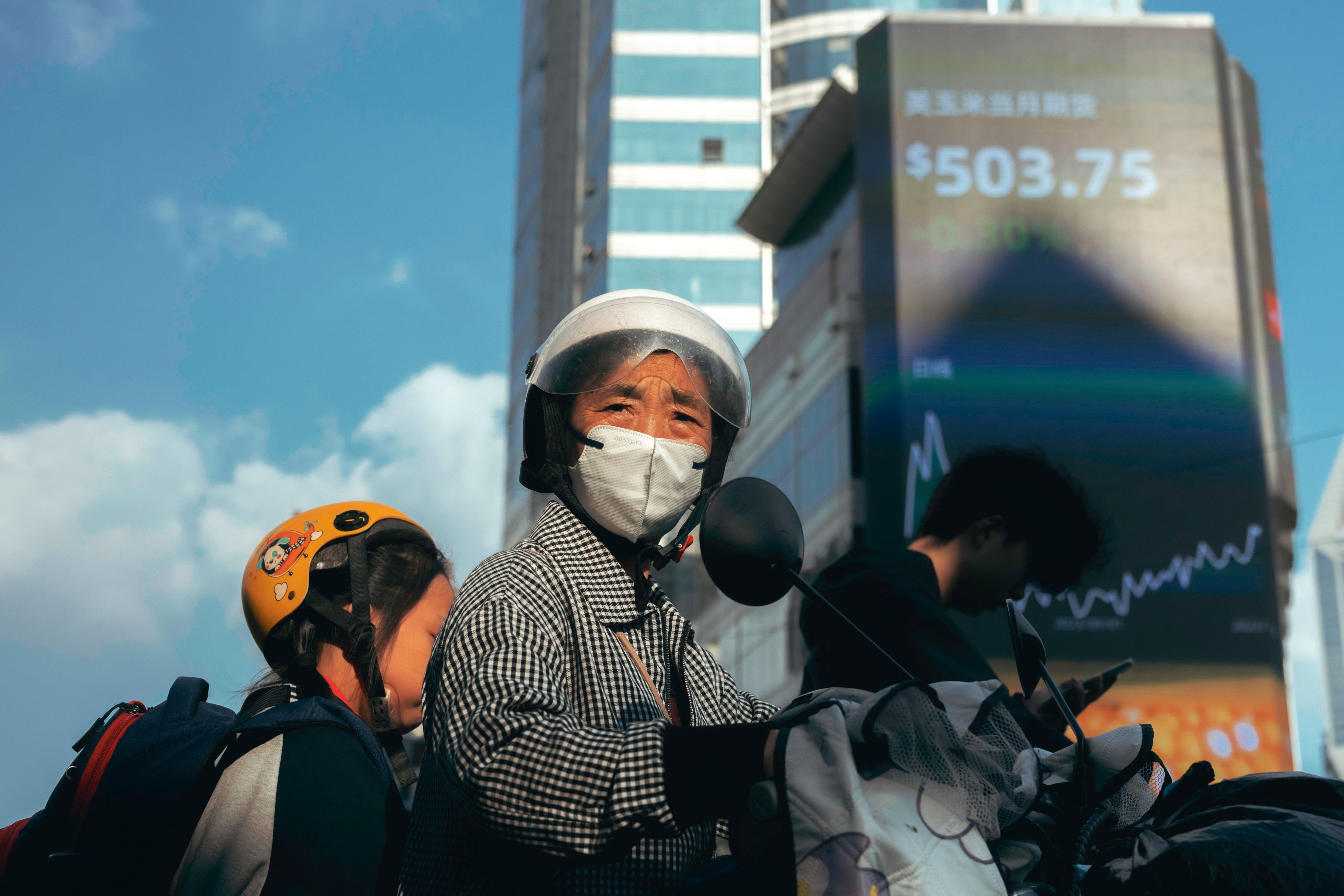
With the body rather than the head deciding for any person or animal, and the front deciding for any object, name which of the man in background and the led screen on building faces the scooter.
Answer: the led screen on building

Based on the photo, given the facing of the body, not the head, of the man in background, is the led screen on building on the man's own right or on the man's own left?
on the man's own left

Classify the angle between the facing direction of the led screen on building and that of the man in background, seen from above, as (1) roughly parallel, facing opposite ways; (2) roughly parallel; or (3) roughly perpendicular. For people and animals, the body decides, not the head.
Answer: roughly perpendicular

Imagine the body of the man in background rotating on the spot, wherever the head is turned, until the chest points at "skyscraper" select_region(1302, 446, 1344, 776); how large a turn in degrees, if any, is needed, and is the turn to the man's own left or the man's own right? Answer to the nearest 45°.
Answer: approximately 90° to the man's own left

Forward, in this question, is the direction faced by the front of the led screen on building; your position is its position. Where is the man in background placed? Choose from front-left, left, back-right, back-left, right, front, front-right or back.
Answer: front

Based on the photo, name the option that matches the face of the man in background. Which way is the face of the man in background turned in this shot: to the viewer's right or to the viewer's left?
to the viewer's right

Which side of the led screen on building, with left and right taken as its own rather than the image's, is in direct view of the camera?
front

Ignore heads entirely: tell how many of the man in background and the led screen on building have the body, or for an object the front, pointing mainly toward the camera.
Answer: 1

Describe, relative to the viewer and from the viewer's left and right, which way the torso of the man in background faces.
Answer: facing to the right of the viewer

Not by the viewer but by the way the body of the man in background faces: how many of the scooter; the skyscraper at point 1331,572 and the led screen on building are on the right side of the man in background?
1

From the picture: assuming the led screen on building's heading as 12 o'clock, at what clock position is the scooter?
The scooter is roughly at 12 o'clock from the led screen on building.

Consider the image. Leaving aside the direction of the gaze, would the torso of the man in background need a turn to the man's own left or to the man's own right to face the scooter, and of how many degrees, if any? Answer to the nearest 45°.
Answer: approximately 90° to the man's own right
